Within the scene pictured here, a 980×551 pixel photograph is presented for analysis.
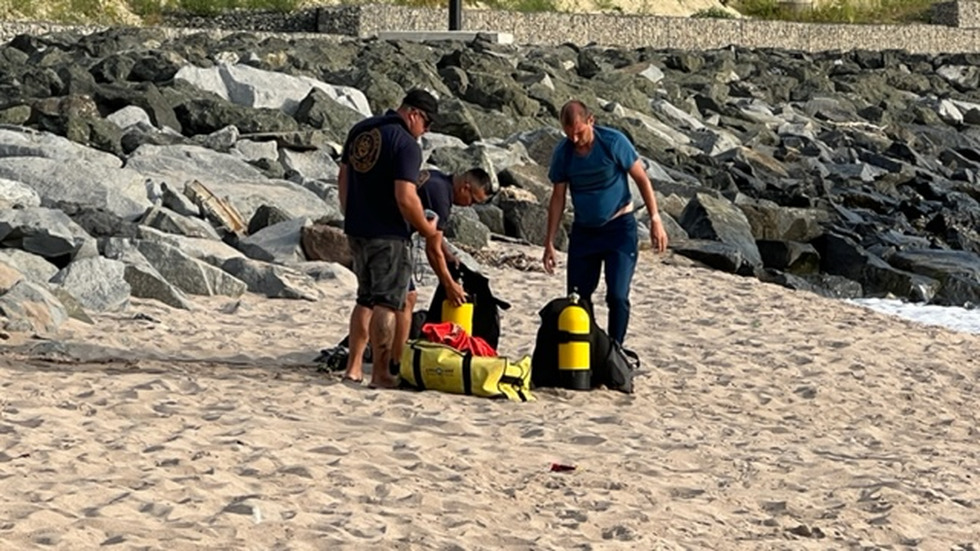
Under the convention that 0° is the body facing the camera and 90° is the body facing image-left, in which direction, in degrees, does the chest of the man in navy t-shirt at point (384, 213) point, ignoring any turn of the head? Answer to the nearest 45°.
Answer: approximately 225°

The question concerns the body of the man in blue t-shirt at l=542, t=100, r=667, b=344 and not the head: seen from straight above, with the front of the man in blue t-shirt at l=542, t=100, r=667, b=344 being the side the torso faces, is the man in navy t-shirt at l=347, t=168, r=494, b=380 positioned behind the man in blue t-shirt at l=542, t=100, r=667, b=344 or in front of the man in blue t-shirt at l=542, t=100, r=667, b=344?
in front

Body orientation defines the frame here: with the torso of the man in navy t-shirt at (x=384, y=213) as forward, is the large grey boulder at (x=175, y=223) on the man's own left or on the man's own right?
on the man's own left

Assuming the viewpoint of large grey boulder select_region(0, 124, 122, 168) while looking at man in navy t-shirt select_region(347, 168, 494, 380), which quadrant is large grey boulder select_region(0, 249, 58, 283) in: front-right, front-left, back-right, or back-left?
front-right

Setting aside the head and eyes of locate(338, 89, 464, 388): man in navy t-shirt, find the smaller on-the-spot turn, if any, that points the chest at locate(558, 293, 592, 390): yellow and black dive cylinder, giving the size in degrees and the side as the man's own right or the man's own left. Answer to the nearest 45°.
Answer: approximately 45° to the man's own right

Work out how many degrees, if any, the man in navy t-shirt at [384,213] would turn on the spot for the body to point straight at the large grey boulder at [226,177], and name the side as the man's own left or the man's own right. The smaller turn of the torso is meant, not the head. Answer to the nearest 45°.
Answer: approximately 45° to the man's own left

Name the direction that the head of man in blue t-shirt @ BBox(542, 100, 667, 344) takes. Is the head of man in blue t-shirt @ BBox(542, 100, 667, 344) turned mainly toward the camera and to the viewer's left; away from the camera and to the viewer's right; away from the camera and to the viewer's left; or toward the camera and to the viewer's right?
toward the camera and to the viewer's left

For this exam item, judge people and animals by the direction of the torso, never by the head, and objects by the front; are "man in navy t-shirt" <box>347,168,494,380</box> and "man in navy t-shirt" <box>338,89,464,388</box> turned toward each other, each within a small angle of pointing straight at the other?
no

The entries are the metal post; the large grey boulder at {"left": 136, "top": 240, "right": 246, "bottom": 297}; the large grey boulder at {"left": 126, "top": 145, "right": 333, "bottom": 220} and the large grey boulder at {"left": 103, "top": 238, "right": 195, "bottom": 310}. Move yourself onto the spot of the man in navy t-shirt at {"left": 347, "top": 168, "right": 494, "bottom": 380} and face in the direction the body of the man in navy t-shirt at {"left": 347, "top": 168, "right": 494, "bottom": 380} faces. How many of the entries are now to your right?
0

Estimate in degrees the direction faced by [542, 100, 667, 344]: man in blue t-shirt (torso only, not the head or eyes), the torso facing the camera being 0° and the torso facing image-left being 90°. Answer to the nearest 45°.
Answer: approximately 45°
